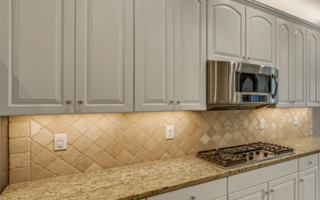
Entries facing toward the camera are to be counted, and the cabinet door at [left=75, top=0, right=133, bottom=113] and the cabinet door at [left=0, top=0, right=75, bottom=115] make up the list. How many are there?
2

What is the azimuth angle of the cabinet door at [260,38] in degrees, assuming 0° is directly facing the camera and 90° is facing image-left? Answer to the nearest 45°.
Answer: approximately 315°

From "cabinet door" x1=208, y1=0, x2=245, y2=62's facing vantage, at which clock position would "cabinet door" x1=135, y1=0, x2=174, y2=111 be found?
"cabinet door" x1=135, y1=0, x2=174, y2=111 is roughly at 3 o'clock from "cabinet door" x1=208, y1=0, x2=245, y2=62.

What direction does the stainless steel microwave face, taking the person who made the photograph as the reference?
facing the viewer and to the right of the viewer

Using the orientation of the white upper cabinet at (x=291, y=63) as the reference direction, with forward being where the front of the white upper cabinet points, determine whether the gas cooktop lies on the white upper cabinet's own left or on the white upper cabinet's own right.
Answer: on the white upper cabinet's own right

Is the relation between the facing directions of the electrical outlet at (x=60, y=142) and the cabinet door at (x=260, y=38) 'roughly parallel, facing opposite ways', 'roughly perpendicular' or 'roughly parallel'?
roughly parallel

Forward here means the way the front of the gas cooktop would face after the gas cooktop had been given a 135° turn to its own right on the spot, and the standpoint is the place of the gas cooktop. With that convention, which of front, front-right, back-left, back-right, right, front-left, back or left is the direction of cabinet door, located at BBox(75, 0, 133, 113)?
front-left

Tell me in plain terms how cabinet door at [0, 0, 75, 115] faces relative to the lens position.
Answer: facing the viewer

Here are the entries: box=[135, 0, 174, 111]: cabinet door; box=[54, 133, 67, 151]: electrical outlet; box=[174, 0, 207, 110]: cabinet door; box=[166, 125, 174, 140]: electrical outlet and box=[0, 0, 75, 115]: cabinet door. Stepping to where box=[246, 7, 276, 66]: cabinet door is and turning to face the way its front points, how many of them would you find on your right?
5

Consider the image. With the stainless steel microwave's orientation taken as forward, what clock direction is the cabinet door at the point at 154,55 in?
The cabinet door is roughly at 3 o'clock from the stainless steel microwave.

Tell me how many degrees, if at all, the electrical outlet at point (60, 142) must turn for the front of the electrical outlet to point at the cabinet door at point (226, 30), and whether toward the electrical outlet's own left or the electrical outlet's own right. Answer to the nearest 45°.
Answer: approximately 90° to the electrical outlet's own left

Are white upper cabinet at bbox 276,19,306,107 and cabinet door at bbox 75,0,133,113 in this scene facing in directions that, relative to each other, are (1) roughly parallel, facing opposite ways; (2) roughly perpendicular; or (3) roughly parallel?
roughly parallel
